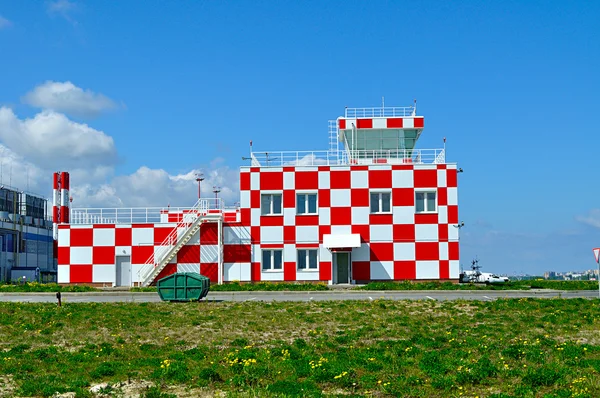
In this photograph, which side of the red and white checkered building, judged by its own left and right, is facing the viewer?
front
